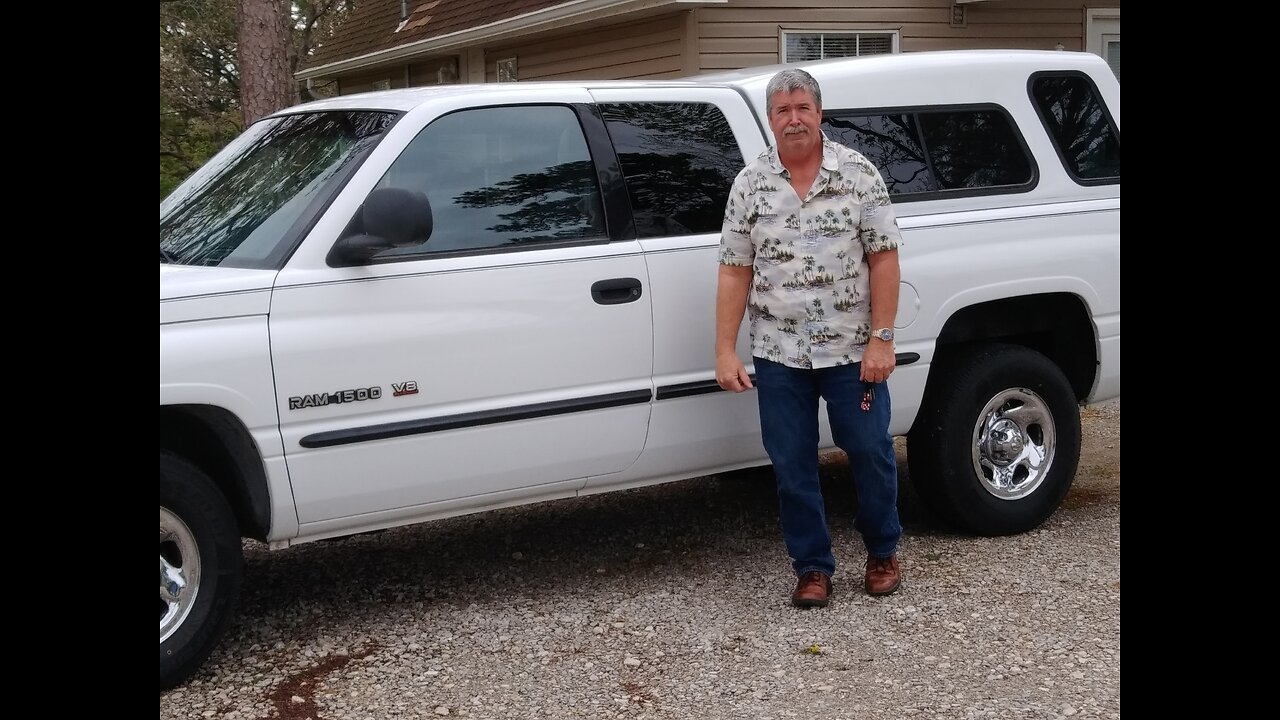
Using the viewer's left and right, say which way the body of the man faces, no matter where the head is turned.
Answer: facing the viewer

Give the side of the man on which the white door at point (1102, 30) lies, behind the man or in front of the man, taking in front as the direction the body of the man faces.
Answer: behind

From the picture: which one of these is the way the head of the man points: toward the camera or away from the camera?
toward the camera
